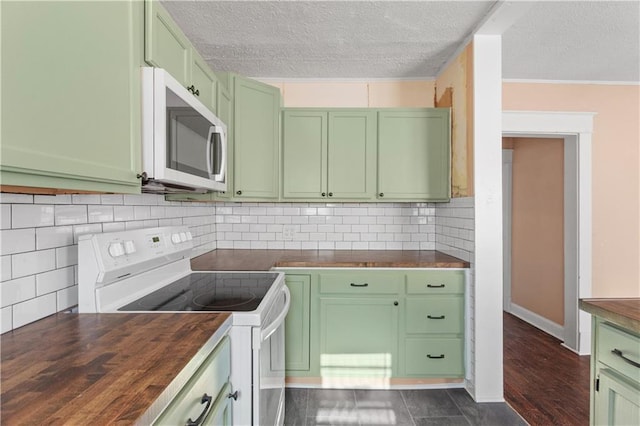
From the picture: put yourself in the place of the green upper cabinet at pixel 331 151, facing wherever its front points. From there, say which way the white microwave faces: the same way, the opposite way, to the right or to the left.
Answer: to the left

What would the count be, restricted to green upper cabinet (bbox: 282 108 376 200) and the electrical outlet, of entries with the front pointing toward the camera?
2

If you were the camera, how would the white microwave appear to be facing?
facing the viewer and to the right of the viewer

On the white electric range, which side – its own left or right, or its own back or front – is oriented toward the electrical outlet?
left

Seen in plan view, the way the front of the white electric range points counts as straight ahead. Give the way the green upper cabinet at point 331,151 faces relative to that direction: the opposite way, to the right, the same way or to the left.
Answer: to the right

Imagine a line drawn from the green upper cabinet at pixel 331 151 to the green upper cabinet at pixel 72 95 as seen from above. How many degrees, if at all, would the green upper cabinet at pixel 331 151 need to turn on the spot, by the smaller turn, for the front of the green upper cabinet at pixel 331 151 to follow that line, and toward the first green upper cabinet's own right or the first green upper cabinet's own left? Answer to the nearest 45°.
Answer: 0° — it already faces it

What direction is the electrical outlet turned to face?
toward the camera

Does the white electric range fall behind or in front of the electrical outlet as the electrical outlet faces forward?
in front

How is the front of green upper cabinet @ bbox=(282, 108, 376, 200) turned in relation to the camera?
facing the viewer

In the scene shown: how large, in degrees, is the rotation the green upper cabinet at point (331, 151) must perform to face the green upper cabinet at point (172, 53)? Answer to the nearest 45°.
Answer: approximately 45° to its right
